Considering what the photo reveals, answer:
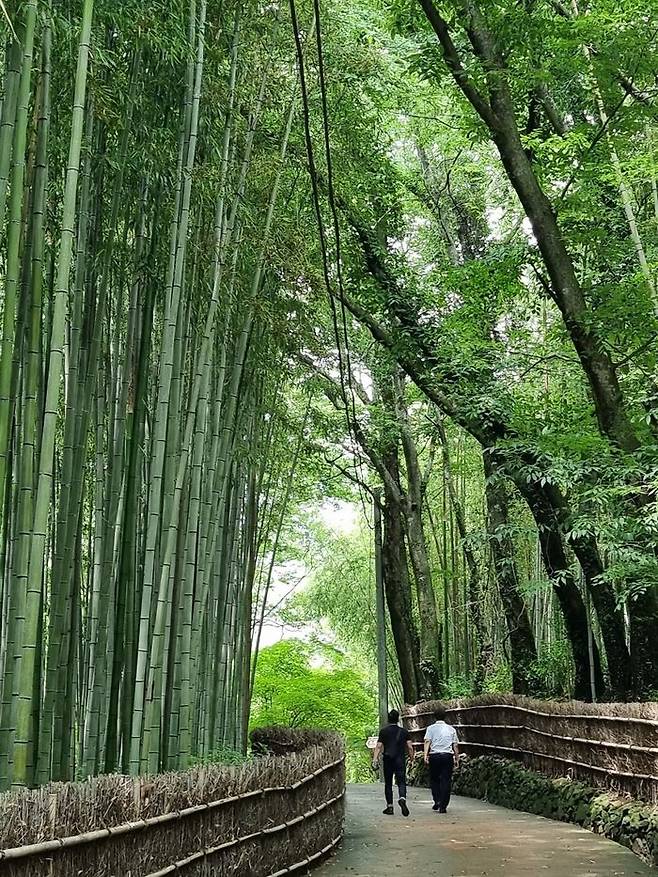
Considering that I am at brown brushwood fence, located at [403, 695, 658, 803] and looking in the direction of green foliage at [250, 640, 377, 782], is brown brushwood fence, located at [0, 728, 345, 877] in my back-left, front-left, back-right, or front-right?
back-left

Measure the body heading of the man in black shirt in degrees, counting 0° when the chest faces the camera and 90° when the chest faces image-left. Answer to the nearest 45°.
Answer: approximately 180°

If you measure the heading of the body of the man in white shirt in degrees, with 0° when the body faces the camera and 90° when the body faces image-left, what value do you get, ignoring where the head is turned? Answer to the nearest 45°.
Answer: approximately 180°

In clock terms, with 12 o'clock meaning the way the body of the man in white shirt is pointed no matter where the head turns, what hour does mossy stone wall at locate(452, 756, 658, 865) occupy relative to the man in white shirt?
The mossy stone wall is roughly at 4 o'clock from the man in white shirt.

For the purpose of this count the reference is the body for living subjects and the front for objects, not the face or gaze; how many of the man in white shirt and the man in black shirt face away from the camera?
2

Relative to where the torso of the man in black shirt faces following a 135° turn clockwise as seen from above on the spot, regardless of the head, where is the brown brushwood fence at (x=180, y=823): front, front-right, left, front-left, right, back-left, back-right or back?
front-right

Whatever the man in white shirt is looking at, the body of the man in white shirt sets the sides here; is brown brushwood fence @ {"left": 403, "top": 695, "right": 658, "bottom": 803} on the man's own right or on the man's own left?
on the man's own right

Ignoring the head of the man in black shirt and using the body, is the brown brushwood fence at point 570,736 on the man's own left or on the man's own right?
on the man's own right
